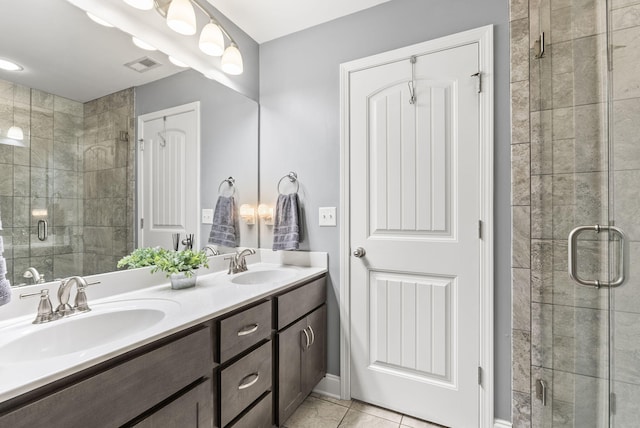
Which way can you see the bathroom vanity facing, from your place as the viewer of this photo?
facing the viewer and to the right of the viewer

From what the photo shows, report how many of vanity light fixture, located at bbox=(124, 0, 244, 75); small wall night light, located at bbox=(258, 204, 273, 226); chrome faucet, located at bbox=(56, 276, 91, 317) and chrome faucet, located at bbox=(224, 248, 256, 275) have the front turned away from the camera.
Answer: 0

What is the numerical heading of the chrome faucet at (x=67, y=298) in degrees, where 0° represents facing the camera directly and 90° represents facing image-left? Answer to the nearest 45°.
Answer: approximately 315°

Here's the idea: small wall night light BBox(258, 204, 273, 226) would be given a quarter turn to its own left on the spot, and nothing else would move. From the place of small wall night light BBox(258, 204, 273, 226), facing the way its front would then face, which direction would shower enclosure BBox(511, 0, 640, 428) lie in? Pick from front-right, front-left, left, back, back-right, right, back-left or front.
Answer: front

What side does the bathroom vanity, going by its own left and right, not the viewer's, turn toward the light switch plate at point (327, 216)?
left

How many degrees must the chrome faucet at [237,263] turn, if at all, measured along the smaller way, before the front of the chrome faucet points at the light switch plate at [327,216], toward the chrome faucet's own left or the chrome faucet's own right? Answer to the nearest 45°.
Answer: approximately 45° to the chrome faucet's own left

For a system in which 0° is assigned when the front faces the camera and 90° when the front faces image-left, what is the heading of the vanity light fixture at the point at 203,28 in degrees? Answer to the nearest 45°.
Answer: approximately 315°

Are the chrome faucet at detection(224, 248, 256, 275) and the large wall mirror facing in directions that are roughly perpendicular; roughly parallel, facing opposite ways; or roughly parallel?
roughly parallel
